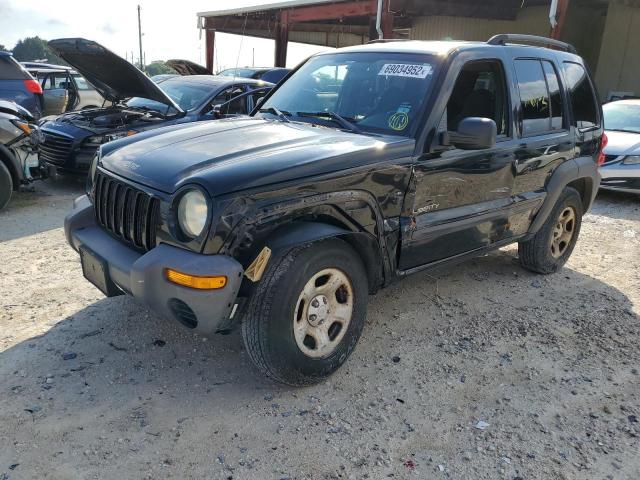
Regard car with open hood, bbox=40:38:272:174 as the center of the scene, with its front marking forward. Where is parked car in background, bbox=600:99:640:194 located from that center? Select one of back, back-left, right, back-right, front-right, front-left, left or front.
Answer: back-left

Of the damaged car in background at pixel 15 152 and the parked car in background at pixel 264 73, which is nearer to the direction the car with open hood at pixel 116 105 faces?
the damaged car in background

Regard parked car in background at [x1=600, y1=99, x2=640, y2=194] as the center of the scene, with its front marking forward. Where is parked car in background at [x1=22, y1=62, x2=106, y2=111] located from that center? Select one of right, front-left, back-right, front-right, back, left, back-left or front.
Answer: front-right

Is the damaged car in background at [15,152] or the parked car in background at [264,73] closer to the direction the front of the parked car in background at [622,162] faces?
the damaged car in background

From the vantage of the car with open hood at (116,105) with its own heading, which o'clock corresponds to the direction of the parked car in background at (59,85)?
The parked car in background is roughly at 4 o'clock from the car with open hood.

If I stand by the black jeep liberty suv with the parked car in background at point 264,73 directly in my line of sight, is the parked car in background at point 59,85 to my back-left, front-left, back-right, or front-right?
front-left

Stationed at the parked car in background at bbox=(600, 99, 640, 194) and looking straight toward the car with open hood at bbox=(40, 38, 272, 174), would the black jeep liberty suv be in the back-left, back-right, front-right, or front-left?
front-left

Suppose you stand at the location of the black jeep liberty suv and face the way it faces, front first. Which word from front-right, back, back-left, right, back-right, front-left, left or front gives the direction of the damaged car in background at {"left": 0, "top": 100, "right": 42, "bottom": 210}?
right

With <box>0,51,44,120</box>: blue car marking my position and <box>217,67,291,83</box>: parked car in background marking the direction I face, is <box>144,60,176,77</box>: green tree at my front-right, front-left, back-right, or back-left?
front-left

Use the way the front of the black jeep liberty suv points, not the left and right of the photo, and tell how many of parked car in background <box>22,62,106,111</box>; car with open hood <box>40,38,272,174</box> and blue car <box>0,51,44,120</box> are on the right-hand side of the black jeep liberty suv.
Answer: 3

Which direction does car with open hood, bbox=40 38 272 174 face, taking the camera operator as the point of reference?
facing the viewer and to the left of the viewer

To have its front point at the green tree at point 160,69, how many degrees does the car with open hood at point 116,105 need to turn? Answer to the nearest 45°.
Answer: approximately 135° to its right
